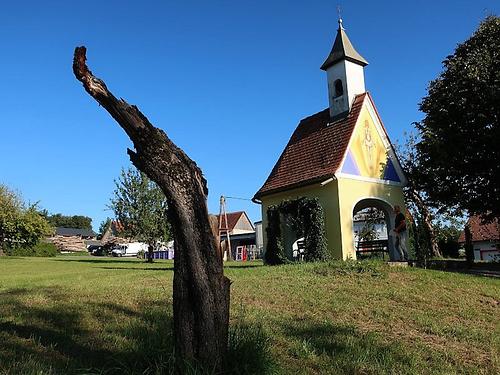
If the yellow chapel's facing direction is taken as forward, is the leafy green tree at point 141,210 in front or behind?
behind

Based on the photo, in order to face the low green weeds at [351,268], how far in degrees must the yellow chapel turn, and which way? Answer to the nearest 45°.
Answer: approximately 45° to its right

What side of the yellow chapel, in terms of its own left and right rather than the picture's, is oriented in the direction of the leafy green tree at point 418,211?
left

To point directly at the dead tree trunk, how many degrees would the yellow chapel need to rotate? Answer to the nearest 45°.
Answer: approximately 45° to its right

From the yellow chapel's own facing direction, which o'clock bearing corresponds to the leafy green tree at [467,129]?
The leafy green tree is roughly at 10 o'clock from the yellow chapel.

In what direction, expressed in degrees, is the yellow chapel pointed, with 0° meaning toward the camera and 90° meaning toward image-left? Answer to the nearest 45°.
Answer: approximately 315°
